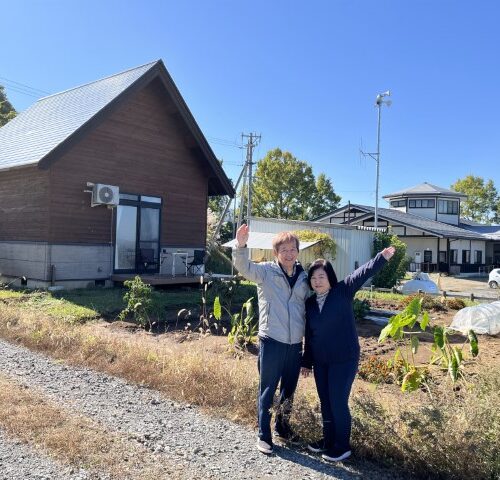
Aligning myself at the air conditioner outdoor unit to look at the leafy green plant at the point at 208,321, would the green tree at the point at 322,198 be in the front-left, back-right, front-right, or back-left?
back-left

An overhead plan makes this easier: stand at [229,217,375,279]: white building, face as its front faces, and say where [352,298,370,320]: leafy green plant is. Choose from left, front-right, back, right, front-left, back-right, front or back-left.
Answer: front-left

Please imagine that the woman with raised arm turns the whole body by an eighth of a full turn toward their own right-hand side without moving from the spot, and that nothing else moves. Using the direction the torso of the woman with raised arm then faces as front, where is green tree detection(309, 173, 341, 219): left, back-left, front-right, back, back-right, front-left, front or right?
right

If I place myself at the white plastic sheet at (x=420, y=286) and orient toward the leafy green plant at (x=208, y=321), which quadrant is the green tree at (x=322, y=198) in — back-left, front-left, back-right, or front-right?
back-right

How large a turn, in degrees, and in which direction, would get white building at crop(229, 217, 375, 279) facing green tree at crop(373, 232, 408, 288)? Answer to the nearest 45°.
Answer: approximately 90° to its left

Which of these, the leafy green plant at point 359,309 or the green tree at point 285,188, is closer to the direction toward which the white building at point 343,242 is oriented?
the leafy green plant

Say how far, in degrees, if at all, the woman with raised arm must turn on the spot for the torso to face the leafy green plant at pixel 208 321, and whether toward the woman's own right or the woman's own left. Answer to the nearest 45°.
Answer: approximately 90° to the woman's own right

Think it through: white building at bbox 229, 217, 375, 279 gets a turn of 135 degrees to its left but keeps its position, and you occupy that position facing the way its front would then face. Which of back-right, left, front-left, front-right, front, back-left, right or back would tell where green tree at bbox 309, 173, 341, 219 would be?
left

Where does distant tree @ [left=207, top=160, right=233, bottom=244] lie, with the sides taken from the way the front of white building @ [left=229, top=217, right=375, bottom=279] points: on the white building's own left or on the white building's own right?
on the white building's own right

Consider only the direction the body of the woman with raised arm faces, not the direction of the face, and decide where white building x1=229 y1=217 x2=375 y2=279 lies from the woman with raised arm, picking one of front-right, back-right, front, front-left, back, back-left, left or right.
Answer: back-right

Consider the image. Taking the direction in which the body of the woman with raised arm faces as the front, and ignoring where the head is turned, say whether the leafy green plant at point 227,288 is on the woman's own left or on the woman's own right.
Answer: on the woman's own right

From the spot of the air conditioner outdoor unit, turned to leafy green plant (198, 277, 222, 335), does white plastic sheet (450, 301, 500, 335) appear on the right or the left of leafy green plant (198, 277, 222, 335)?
left
